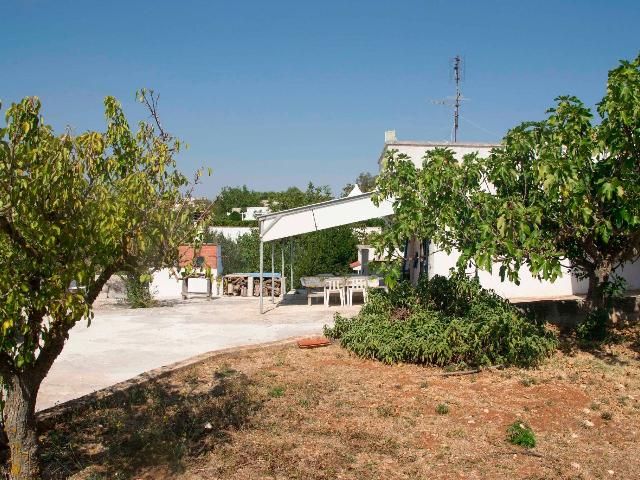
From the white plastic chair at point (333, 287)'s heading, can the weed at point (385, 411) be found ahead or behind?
behind

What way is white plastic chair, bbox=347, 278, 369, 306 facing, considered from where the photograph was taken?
facing away from the viewer

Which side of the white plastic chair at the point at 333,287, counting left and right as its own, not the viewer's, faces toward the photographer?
back

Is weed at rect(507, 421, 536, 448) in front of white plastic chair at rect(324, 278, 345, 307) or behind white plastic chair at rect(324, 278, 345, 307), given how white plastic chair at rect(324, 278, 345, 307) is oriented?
behind

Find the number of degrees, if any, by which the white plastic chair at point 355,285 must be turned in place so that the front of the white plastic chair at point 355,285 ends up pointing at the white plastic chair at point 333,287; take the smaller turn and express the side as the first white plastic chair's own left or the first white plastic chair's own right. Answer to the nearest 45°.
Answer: approximately 90° to the first white plastic chair's own left
